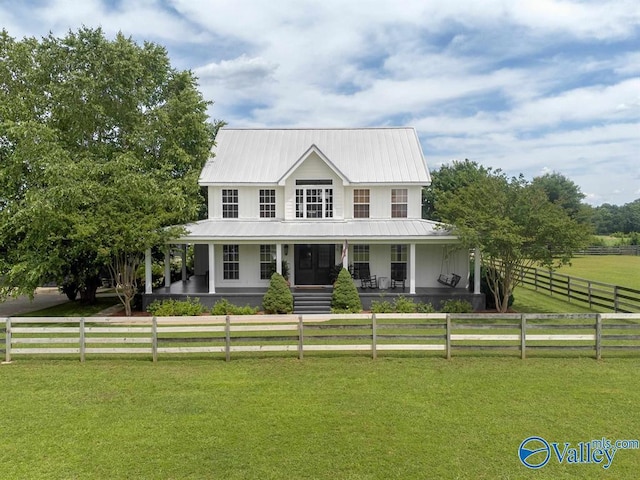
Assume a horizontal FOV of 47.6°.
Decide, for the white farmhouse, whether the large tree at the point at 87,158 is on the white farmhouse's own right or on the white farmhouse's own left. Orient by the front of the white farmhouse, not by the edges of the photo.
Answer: on the white farmhouse's own right

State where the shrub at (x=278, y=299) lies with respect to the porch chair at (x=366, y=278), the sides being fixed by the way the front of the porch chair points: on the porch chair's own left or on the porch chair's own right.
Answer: on the porch chair's own right

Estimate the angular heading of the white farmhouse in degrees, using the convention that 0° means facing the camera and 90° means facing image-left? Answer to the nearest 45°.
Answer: approximately 0°

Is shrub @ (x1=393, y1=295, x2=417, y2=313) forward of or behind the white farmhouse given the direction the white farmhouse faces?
forward

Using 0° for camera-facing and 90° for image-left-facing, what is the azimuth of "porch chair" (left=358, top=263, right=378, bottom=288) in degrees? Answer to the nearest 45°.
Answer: approximately 315°

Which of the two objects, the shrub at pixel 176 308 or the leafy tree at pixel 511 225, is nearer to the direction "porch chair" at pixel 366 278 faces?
the leafy tree
